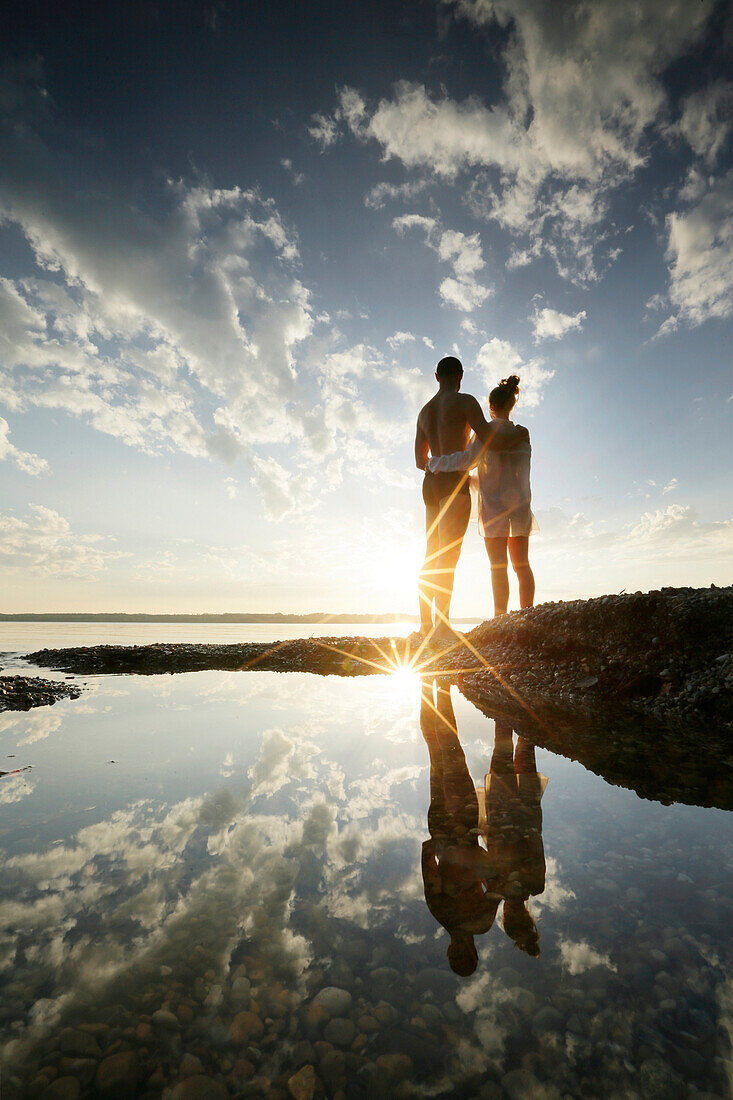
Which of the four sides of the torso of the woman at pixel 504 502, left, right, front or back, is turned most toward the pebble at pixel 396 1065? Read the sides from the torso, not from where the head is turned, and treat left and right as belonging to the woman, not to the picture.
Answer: back

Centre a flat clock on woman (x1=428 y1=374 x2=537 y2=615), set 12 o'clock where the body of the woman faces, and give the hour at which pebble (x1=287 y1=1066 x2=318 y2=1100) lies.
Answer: The pebble is roughly at 6 o'clock from the woman.

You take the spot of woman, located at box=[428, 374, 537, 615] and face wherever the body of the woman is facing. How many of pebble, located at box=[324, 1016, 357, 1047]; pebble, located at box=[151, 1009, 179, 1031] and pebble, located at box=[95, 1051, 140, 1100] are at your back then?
3

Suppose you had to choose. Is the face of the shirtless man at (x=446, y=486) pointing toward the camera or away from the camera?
away from the camera

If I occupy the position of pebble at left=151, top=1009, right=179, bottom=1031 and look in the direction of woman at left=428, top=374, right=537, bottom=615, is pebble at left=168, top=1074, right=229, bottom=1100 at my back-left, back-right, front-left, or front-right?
back-right

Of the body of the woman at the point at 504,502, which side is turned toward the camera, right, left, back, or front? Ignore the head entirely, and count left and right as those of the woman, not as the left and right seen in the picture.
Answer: back

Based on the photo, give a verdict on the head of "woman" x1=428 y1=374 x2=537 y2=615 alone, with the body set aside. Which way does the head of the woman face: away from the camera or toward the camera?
away from the camera

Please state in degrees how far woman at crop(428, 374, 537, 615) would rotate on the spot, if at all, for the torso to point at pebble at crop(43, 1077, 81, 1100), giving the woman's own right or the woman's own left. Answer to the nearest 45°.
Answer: approximately 180°

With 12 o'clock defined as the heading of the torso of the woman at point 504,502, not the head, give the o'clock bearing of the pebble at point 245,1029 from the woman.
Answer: The pebble is roughly at 6 o'clock from the woman.

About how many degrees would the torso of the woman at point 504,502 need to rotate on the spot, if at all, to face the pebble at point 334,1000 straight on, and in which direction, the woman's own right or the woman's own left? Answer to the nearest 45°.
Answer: approximately 180°

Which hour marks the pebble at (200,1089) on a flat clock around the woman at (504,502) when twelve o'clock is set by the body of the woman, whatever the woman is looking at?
The pebble is roughly at 6 o'clock from the woman.

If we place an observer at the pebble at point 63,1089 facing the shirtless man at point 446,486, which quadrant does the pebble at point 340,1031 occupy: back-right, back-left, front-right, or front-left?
front-right

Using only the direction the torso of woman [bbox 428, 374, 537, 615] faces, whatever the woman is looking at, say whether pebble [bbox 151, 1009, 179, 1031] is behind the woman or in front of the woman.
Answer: behind

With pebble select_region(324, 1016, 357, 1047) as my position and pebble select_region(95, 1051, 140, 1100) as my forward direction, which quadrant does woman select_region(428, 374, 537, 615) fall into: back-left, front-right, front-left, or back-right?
back-right

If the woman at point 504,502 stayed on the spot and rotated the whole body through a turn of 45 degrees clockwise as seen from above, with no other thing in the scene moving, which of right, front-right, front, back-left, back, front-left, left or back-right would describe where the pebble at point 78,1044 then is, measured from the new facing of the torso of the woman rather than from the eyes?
back-right
